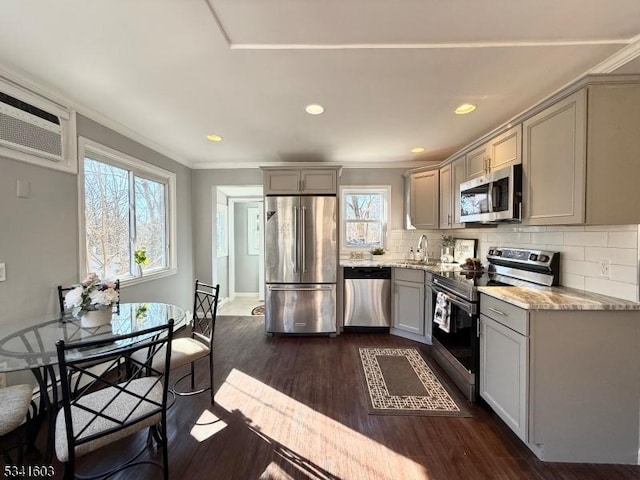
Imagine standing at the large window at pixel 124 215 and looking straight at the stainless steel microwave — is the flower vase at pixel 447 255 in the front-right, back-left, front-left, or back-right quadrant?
front-left

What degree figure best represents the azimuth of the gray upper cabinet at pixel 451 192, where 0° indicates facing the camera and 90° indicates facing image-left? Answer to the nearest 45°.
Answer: approximately 45°

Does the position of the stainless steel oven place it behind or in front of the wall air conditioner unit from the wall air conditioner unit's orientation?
in front

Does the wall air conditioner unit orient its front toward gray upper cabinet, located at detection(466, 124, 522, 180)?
yes

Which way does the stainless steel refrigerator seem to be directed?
toward the camera

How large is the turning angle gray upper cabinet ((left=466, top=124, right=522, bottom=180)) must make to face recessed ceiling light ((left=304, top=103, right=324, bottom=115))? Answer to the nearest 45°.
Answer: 0° — it already faces it

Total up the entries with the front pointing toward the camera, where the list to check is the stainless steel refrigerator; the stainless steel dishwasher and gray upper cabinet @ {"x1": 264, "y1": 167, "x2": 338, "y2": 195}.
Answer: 3

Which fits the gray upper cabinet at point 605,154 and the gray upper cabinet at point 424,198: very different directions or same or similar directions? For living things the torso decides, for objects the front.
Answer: same or similar directions

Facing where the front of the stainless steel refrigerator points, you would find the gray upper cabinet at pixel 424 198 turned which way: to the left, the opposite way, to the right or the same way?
to the right

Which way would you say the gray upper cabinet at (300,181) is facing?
toward the camera

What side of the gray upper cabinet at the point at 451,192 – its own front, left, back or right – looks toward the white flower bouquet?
front

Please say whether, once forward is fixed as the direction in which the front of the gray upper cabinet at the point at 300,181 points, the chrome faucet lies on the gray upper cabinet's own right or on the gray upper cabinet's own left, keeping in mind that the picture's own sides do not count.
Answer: on the gray upper cabinet's own left

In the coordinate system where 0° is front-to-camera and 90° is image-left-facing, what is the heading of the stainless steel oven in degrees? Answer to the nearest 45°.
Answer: approximately 45°

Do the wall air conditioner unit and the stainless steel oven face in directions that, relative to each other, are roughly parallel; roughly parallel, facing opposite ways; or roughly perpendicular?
roughly parallel, facing opposite ways
